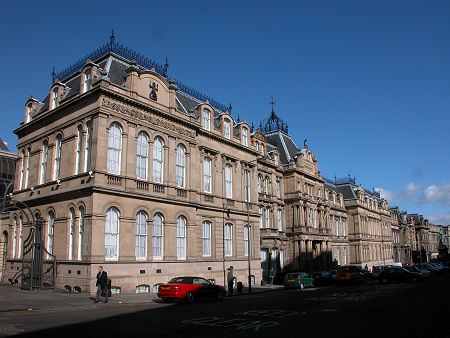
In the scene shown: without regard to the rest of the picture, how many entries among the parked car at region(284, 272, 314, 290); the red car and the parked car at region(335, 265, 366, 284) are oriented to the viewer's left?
0

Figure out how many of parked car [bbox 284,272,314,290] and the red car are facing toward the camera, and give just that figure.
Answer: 0

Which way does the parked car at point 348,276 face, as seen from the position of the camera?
facing away from the viewer and to the right of the viewer

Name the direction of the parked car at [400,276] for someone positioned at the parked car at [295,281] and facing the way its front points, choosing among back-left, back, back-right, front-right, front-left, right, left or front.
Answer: front

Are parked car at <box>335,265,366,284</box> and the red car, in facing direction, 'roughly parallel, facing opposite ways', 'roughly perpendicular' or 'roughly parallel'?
roughly parallel

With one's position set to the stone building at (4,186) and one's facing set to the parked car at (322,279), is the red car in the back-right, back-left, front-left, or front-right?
front-right
